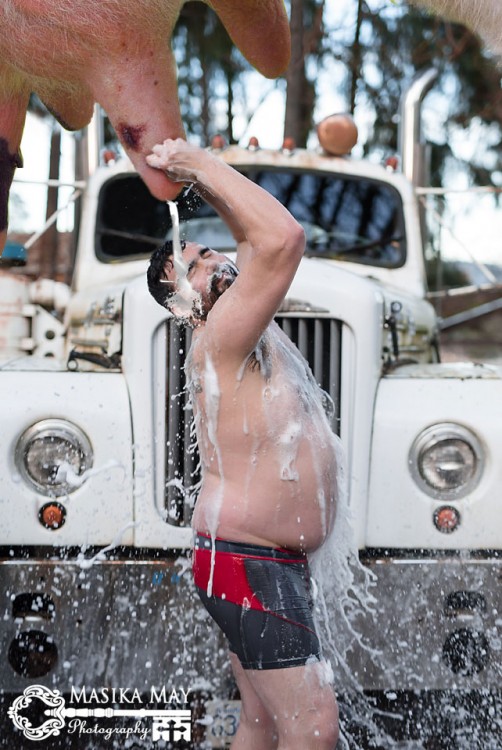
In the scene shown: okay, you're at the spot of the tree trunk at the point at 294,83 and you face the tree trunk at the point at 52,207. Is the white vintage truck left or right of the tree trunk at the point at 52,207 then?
left

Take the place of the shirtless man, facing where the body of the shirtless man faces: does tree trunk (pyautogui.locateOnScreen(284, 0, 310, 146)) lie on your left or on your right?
on your left

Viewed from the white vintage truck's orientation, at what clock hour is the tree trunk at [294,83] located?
The tree trunk is roughly at 6 o'clock from the white vintage truck.

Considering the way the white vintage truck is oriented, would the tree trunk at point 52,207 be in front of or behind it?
behind

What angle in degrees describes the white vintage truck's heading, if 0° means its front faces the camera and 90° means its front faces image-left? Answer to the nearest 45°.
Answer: approximately 0°
